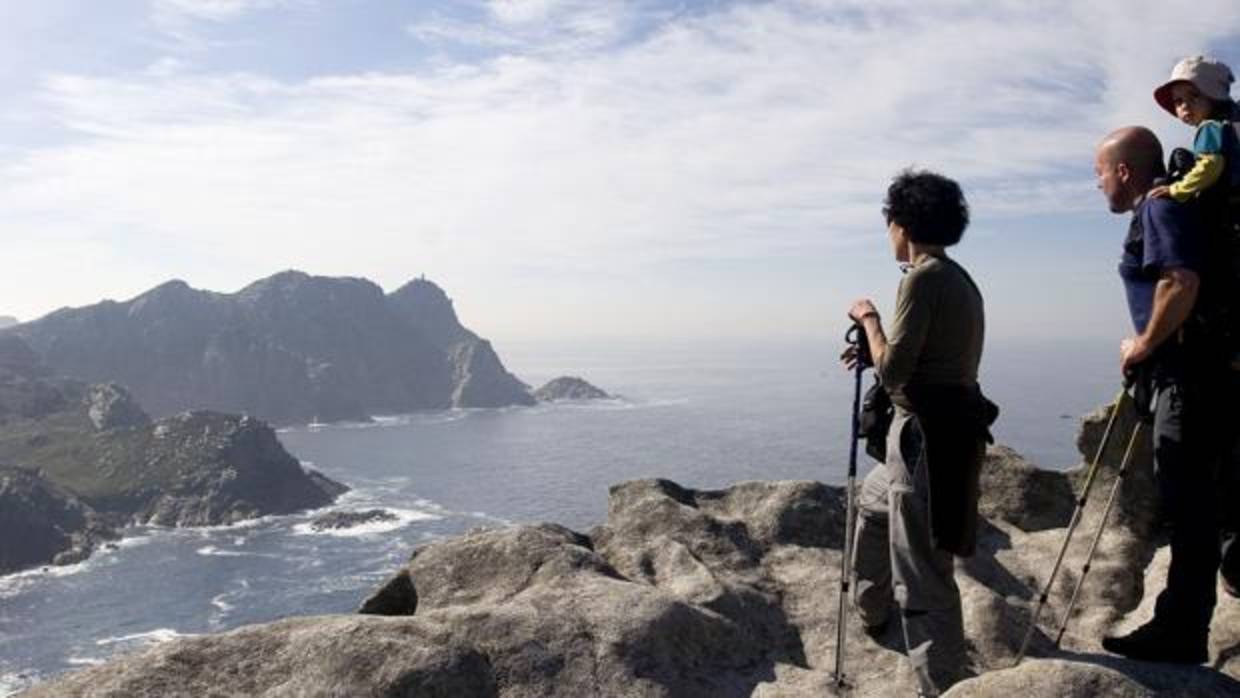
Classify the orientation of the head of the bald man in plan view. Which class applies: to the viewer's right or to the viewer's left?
to the viewer's left

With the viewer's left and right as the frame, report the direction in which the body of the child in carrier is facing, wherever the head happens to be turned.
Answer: facing to the left of the viewer

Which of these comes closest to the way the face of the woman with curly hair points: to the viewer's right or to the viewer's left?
to the viewer's left

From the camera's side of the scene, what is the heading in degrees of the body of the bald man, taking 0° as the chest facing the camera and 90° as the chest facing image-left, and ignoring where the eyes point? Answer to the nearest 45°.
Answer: approximately 90°

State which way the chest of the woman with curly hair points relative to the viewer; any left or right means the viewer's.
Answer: facing away from the viewer and to the left of the viewer

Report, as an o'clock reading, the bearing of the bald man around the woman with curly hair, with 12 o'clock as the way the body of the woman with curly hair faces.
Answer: The bald man is roughly at 4 o'clock from the woman with curly hair.

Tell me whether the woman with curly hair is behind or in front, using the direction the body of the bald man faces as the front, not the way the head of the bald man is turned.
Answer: in front
